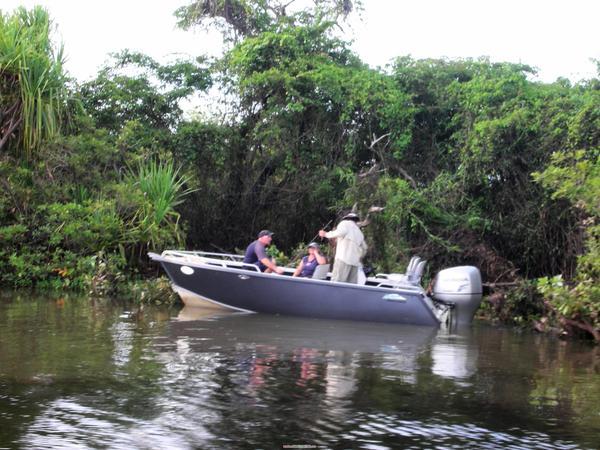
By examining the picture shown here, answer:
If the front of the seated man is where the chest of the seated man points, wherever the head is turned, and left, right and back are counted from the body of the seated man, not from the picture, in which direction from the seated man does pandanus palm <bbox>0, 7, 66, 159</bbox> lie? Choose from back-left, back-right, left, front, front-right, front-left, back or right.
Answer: back-left

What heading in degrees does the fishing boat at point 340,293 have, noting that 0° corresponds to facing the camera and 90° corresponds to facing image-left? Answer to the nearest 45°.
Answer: approximately 90°

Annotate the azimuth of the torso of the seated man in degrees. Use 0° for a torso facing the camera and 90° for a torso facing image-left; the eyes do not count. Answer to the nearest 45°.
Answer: approximately 270°

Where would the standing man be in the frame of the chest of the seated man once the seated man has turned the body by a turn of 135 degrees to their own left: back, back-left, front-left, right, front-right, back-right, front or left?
back
